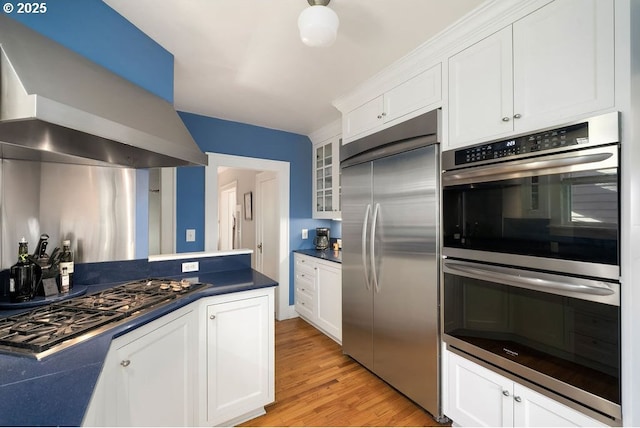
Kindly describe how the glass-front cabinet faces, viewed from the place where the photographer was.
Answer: facing the viewer and to the left of the viewer

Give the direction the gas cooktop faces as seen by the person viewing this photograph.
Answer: facing the viewer and to the right of the viewer

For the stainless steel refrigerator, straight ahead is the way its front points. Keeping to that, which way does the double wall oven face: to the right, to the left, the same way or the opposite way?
the same way

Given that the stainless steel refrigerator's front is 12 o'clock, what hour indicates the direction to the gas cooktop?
The gas cooktop is roughly at 12 o'clock from the stainless steel refrigerator.

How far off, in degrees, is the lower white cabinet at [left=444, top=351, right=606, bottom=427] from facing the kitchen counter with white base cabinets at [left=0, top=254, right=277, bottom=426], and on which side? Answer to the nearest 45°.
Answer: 0° — it already faces it

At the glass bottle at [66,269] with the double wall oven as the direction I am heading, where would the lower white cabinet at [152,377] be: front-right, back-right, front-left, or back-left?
front-right

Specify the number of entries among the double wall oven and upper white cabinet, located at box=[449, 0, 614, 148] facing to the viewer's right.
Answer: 0

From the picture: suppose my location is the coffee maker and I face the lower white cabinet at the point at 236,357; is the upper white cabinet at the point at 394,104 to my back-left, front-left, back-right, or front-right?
front-left

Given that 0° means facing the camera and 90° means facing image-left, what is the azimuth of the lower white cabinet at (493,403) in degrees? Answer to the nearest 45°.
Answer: approximately 45°

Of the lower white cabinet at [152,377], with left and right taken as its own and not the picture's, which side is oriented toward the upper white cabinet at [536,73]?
front

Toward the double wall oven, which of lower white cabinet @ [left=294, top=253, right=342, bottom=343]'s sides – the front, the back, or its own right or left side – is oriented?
left

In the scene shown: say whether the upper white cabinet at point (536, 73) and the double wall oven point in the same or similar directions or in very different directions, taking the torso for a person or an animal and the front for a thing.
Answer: same or similar directions

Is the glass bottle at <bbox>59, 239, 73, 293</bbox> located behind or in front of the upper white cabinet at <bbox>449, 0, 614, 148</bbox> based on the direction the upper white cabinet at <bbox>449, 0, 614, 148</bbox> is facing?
in front

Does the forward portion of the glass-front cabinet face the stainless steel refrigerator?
no

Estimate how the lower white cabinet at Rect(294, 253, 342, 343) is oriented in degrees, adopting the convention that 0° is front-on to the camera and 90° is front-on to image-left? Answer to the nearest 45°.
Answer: approximately 45°

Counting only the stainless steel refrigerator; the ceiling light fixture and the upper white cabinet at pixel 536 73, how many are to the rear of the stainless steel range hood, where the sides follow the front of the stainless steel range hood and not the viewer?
0

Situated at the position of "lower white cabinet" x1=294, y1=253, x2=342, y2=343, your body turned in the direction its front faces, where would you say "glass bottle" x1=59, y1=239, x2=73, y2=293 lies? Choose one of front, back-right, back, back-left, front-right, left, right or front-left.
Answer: front
